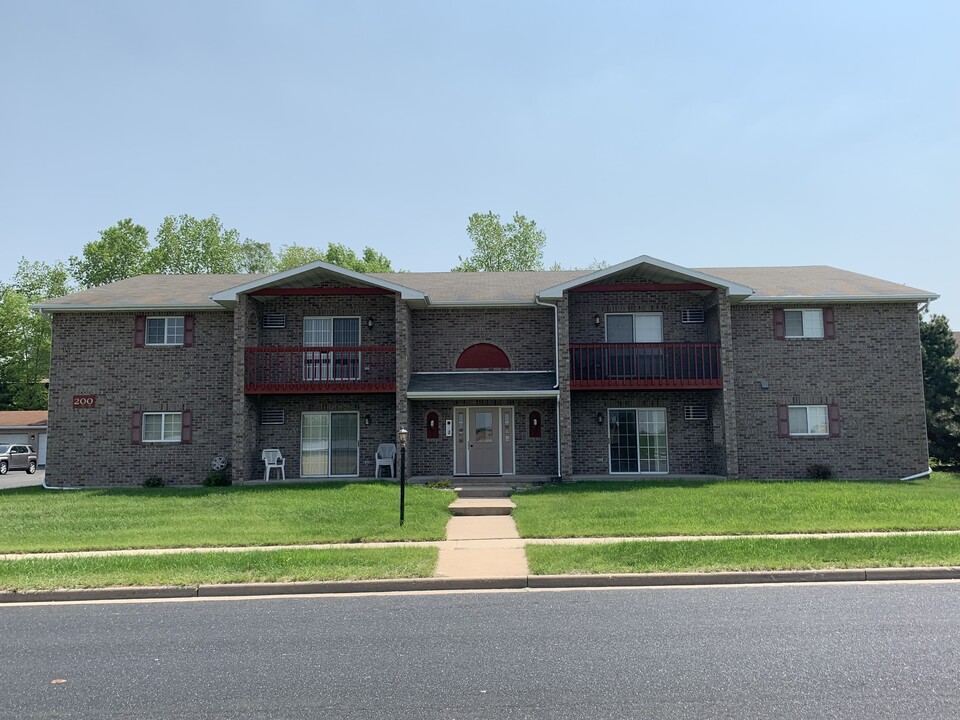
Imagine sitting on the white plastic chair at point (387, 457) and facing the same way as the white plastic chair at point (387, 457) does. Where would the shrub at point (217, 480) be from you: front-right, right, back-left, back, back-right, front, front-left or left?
right

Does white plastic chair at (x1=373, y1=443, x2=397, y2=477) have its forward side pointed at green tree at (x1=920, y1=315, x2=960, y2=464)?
no

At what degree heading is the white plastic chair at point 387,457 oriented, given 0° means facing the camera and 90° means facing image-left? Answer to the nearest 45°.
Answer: approximately 0°

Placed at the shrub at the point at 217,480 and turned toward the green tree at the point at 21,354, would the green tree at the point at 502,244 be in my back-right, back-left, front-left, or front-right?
front-right

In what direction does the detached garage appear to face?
toward the camera

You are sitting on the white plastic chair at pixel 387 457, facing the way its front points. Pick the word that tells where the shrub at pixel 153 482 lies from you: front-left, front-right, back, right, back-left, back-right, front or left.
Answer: right

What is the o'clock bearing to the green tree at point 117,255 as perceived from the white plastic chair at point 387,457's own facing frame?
The green tree is roughly at 5 o'clock from the white plastic chair.

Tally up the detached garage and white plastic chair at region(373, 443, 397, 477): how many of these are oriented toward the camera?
2

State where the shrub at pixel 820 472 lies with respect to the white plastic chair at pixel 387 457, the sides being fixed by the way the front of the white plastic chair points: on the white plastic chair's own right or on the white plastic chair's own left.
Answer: on the white plastic chair's own left

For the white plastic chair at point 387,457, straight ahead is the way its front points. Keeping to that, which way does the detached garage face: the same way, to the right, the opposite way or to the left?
the same way

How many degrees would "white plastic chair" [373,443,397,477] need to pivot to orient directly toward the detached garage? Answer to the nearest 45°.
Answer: approximately 135° to its right

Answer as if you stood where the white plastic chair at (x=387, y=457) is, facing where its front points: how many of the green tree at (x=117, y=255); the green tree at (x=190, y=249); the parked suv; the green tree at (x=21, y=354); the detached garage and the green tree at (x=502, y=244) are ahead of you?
0

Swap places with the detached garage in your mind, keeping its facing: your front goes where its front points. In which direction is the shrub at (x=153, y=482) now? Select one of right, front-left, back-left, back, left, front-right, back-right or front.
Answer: front

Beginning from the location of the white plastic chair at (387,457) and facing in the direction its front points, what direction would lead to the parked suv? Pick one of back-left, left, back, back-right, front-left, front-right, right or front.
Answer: back-right

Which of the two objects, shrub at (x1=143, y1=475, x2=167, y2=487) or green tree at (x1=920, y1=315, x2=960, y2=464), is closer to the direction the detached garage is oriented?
the shrub
